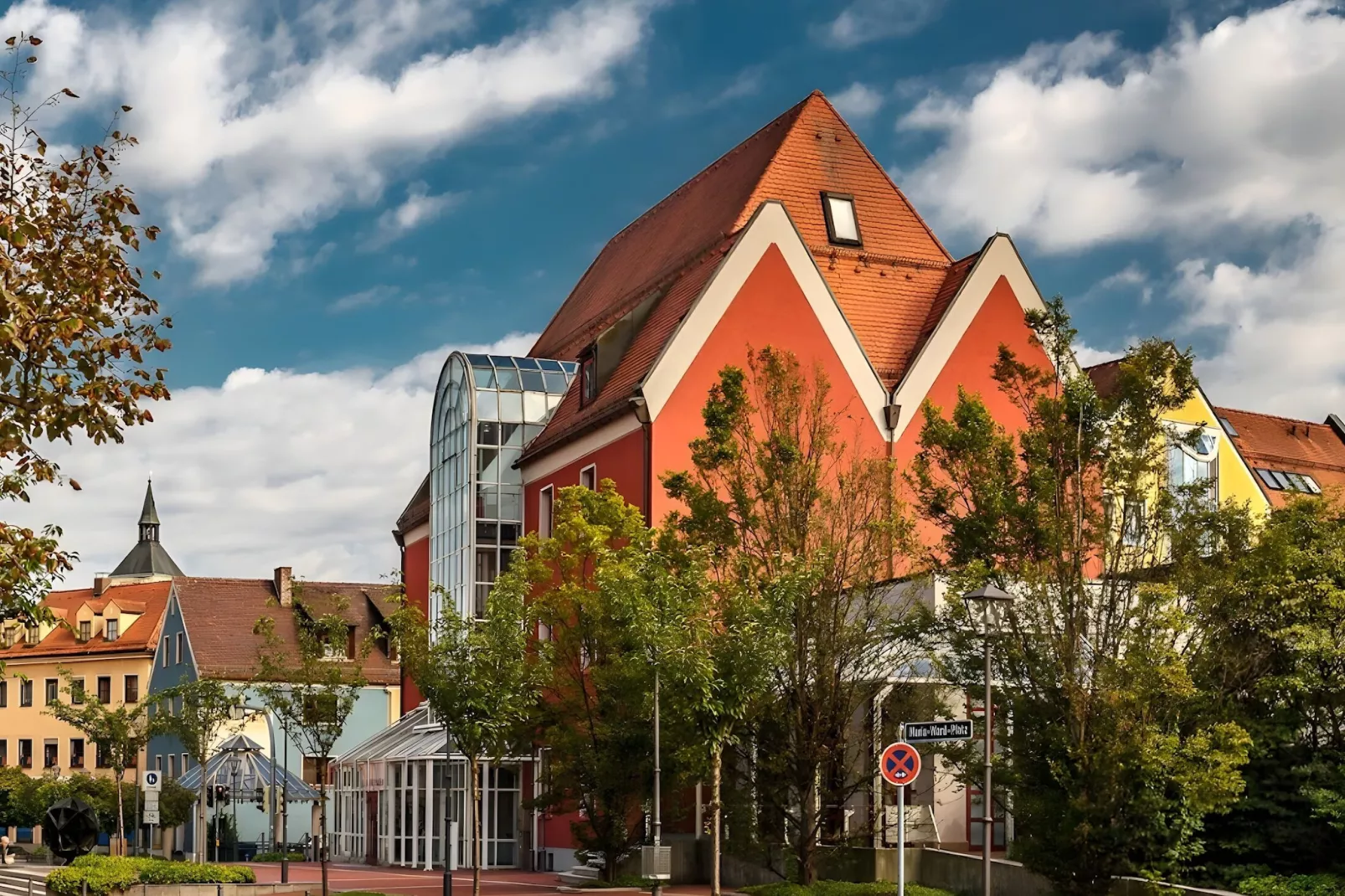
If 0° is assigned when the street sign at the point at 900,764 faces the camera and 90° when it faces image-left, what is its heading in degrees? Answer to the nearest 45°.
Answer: approximately 0°

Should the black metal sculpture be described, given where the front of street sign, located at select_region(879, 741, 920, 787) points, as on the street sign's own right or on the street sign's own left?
on the street sign's own right

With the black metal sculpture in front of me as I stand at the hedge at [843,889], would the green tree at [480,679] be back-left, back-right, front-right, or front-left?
front-right

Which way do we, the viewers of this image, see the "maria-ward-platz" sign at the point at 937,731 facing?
facing the viewer

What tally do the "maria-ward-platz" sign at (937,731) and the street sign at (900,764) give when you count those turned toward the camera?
2

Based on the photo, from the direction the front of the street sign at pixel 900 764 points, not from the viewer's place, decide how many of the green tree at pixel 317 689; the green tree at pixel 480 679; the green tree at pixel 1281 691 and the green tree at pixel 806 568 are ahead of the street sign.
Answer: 0

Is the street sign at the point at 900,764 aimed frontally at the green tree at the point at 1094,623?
no

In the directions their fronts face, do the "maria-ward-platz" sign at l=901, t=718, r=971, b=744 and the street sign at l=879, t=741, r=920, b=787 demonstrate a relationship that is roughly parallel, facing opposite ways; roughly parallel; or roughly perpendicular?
roughly parallel

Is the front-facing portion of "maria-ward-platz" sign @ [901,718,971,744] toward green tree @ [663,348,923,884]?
no

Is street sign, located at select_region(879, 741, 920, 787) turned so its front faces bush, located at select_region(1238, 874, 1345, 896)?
no

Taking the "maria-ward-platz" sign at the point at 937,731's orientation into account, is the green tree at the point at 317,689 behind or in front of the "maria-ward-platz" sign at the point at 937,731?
behind

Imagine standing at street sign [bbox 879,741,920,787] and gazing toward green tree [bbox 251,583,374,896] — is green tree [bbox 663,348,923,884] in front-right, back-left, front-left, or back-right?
front-right
